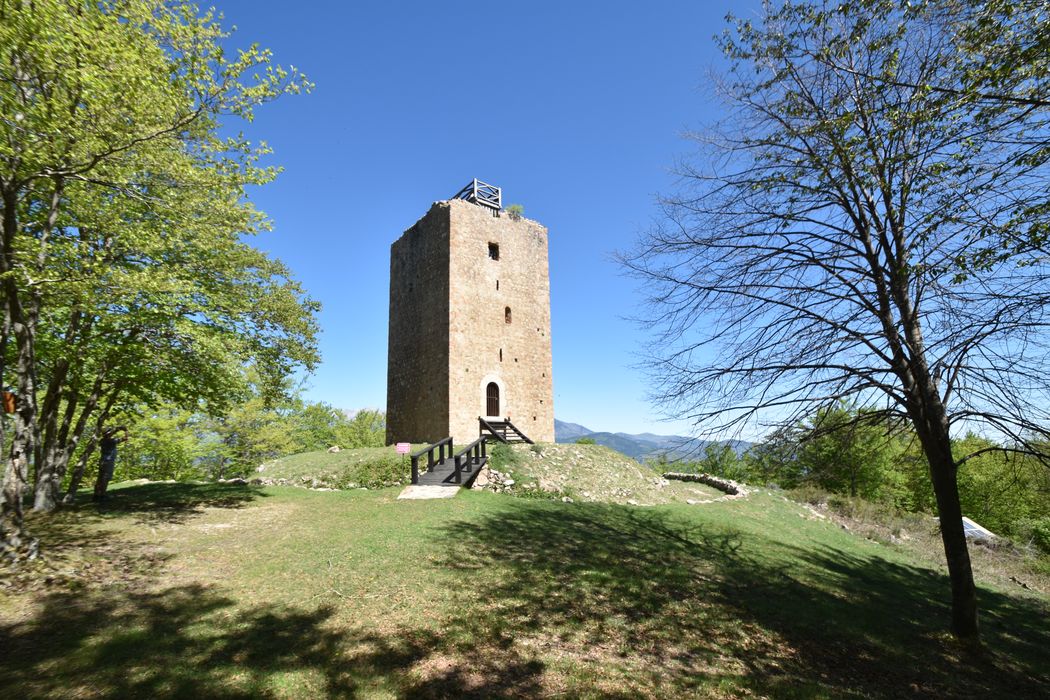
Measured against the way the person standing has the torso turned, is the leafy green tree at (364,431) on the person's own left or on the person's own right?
on the person's own left

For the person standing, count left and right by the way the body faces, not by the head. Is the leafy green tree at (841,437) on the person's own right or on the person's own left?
on the person's own right

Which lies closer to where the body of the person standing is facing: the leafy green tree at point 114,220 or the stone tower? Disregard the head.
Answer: the stone tower

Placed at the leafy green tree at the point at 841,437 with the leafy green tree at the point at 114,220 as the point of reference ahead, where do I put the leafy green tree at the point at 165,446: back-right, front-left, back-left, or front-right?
front-right

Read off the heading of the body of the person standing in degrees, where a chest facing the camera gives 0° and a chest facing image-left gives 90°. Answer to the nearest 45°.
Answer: approximately 270°

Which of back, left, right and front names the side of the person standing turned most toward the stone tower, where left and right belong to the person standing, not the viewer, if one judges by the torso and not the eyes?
front
